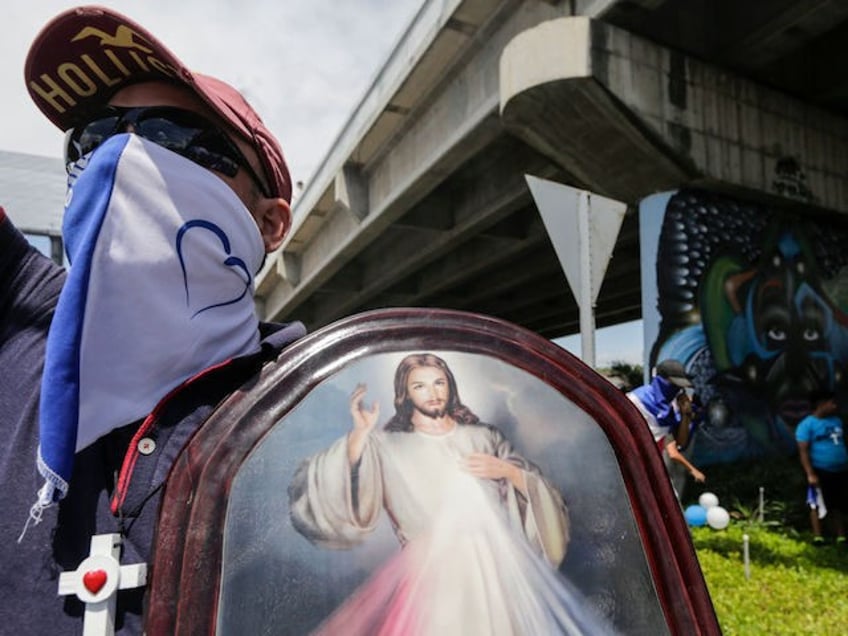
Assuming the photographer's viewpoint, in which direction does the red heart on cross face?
facing the viewer

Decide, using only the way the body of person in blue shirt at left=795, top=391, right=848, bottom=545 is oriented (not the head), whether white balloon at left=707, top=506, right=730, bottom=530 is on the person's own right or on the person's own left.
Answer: on the person's own right

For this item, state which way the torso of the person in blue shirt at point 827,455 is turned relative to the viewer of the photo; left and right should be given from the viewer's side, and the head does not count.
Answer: facing the viewer and to the right of the viewer

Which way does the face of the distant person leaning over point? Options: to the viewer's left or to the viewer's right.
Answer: to the viewer's right

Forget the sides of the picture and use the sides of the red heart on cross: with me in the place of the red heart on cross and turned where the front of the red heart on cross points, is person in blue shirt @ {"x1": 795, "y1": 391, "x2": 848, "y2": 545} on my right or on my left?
on my left

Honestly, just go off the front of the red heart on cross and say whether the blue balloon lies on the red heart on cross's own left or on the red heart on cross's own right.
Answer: on the red heart on cross's own left

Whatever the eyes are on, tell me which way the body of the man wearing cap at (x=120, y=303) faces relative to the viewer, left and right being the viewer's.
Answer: facing the viewer and to the left of the viewer

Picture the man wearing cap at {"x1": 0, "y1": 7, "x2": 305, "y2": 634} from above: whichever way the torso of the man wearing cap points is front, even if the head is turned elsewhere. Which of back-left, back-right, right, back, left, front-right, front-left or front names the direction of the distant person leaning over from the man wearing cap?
back

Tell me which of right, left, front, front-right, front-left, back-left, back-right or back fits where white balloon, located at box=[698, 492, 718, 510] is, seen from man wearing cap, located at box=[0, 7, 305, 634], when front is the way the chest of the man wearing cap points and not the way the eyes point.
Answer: back
